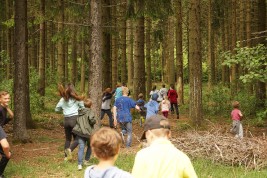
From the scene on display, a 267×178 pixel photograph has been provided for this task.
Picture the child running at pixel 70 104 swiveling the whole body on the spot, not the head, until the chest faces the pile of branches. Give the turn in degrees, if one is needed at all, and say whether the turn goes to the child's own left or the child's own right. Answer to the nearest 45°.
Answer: approximately 90° to the child's own right

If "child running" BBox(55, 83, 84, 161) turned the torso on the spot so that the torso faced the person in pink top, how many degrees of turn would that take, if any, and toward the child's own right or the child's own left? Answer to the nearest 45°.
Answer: approximately 90° to the child's own right

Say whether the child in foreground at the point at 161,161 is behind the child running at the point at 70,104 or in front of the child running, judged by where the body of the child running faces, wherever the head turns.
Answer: behind

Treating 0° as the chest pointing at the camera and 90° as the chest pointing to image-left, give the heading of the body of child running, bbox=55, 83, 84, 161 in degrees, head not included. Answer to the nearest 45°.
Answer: approximately 180°

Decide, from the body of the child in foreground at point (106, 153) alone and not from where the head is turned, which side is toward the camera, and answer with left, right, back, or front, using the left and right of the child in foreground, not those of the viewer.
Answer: back

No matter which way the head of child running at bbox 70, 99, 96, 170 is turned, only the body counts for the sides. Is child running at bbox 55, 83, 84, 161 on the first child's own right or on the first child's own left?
on the first child's own left

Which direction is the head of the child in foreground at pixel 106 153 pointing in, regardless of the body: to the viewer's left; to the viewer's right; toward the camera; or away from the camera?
away from the camera

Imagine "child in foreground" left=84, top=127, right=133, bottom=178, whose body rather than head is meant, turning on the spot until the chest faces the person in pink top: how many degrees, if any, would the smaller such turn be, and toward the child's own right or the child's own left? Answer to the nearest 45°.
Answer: approximately 45° to the child's own right

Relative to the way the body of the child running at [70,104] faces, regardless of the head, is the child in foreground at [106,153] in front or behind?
behind

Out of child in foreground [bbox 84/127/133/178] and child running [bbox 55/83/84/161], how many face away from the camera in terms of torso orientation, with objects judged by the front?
2
